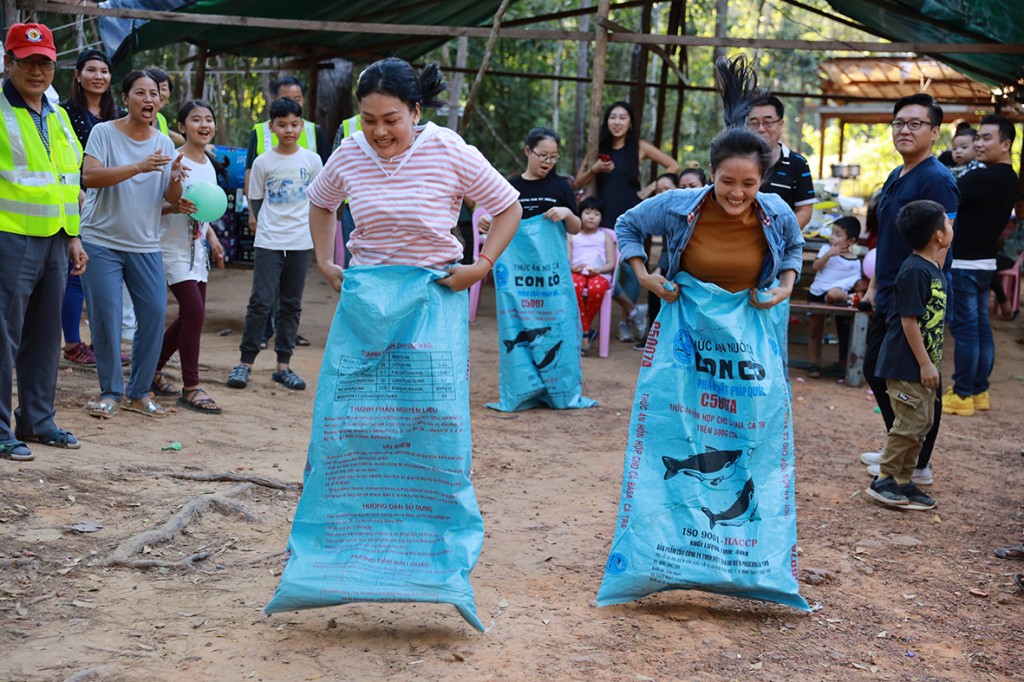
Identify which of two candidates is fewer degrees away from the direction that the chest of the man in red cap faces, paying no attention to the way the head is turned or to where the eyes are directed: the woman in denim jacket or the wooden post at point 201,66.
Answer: the woman in denim jacket

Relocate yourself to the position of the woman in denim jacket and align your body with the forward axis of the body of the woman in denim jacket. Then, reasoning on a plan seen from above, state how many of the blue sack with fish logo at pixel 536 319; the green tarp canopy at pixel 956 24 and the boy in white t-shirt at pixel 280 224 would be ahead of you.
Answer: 0

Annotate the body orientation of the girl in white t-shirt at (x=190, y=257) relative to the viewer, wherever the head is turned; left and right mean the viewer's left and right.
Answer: facing the viewer and to the right of the viewer

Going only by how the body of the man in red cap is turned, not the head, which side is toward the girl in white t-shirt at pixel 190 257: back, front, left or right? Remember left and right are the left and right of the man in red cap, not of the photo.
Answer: left

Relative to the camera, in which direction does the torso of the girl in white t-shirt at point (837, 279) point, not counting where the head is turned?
toward the camera

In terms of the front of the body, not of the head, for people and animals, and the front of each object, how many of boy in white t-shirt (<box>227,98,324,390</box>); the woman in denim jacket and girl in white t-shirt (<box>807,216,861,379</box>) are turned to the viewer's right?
0

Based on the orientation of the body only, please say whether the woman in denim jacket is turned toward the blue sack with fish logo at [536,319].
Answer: no

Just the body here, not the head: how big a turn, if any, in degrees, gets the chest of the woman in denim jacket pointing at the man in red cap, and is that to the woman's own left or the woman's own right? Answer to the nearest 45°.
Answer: approximately 90° to the woman's own right

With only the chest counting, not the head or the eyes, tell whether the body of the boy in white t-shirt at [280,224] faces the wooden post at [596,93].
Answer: no

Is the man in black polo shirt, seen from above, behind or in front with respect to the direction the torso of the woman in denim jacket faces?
behind

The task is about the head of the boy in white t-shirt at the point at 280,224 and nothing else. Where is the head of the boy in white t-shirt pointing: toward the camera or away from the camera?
toward the camera

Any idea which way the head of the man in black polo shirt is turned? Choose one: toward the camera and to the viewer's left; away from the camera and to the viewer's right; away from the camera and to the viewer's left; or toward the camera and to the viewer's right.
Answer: toward the camera and to the viewer's left

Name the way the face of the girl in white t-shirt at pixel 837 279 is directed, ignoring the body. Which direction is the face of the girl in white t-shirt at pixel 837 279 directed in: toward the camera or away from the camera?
toward the camera

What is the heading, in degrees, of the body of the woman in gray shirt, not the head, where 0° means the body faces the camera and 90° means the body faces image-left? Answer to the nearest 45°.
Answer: approximately 315°

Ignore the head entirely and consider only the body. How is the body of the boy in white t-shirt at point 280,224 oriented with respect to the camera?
toward the camera

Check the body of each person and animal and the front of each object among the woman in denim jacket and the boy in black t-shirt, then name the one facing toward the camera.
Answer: the woman in denim jacket

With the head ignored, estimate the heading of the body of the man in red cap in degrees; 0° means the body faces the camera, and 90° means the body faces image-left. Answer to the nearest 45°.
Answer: approximately 315°
